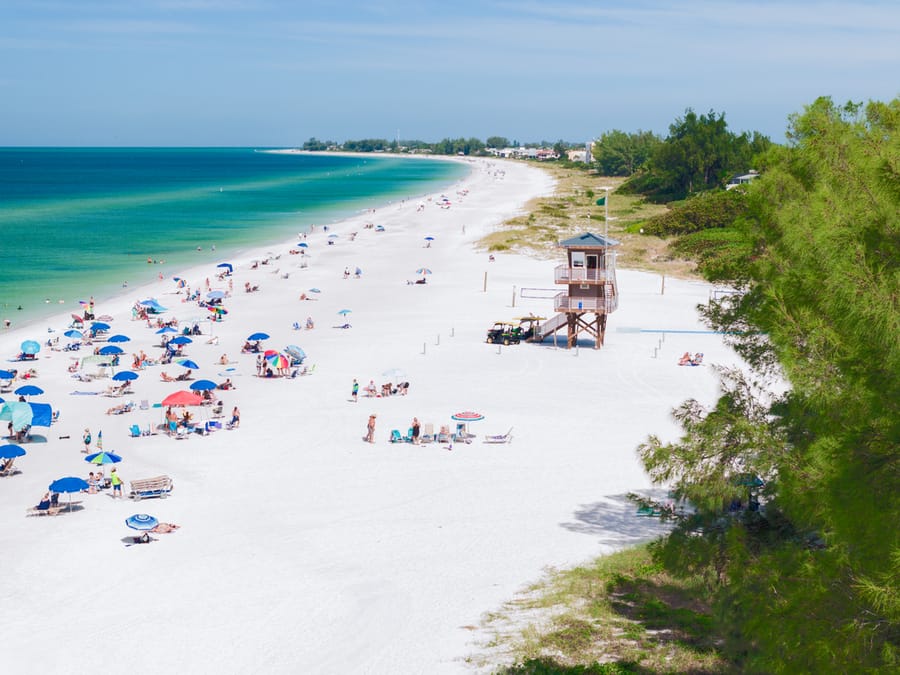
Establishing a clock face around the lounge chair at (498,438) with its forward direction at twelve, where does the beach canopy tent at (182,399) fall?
The beach canopy tent is roughly at 12 o'clock from the lounge chair.

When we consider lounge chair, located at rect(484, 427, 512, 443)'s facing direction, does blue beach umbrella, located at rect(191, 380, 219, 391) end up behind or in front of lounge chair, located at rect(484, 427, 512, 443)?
in front

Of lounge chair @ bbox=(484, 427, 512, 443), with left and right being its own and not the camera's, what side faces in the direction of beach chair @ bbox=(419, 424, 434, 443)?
front

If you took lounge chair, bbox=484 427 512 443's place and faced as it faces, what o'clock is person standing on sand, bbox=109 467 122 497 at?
The person standing on sand is roughly at 11 o'clock from the lounge chair.

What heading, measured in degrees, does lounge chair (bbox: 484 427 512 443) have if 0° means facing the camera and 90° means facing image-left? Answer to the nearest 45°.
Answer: approximately 90°

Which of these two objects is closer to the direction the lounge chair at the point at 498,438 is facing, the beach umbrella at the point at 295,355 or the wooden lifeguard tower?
the beach umbrella

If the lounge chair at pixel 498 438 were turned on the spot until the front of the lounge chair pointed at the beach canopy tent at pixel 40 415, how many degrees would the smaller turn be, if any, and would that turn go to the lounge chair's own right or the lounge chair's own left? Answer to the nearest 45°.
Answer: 0° — it already faces it

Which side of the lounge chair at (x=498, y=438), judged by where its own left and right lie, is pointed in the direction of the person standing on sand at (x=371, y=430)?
front

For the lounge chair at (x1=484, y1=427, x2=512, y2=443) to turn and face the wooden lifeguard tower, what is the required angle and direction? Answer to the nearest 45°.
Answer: approximately 90° to its right

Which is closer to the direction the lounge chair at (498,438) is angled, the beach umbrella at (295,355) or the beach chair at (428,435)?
the beach chair
